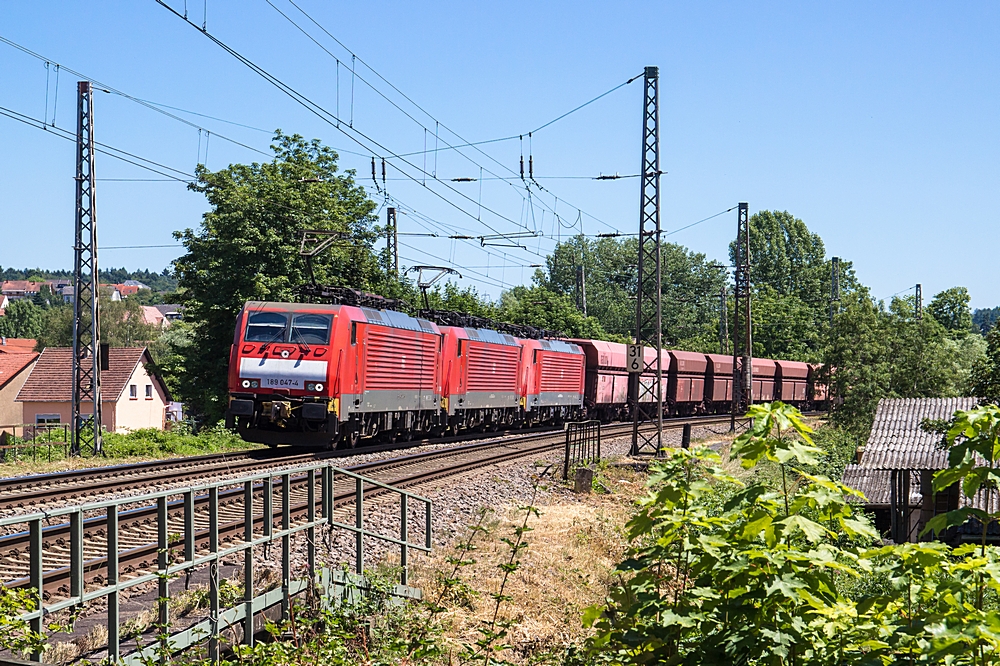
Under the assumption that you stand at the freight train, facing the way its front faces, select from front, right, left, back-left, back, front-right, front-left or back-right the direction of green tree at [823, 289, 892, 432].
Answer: back

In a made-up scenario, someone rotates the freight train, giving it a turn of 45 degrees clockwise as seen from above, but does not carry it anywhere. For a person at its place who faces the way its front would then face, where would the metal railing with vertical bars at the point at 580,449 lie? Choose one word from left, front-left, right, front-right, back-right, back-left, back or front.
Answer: back

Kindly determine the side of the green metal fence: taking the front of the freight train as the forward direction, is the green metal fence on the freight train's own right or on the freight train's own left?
on the freight train's own left

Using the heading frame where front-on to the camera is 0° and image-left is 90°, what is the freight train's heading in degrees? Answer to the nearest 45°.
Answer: approximately 45°
